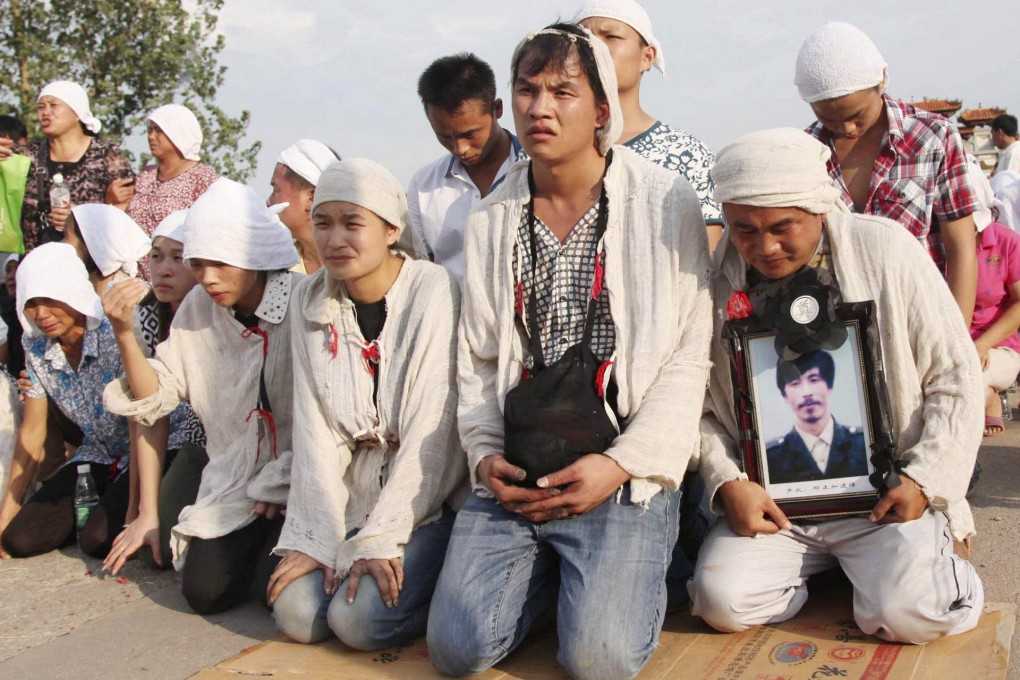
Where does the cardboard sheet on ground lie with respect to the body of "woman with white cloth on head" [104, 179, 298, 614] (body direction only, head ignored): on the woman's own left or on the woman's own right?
on the woman's own left

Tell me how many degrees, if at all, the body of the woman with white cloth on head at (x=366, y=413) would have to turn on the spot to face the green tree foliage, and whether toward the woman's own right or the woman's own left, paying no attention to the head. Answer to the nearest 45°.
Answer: approximately 135° to the woman's own right

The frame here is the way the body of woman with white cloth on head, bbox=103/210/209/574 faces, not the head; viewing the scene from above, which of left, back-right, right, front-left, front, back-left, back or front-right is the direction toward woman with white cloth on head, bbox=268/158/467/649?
left

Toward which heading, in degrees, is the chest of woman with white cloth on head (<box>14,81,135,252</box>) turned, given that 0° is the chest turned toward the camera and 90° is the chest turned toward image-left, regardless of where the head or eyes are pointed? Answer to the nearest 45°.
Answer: approximately 45°

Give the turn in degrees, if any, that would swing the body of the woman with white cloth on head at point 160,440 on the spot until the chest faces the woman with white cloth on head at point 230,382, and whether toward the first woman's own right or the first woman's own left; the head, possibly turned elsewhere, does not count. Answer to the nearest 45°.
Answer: approximately 90° to the first woman's own left

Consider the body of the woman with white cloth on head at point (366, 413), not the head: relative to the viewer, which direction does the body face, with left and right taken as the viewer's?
facing the viewer and to the left of the viewer

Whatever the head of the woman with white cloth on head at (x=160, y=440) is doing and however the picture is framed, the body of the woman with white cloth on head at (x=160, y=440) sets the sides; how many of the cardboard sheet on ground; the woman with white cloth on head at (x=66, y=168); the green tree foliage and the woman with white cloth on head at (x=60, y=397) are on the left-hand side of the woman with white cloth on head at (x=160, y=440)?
1

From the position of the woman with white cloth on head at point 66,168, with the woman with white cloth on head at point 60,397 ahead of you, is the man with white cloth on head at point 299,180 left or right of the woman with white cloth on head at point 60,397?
left

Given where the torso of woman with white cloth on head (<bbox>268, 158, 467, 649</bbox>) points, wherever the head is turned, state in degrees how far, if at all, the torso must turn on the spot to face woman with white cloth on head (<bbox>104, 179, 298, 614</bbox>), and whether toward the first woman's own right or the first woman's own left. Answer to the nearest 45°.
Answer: approximately 90° to the first woman's own right

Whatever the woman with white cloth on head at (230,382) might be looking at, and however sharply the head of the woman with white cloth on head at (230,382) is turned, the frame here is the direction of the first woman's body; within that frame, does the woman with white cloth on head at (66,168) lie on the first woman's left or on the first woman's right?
on the first woman's right
